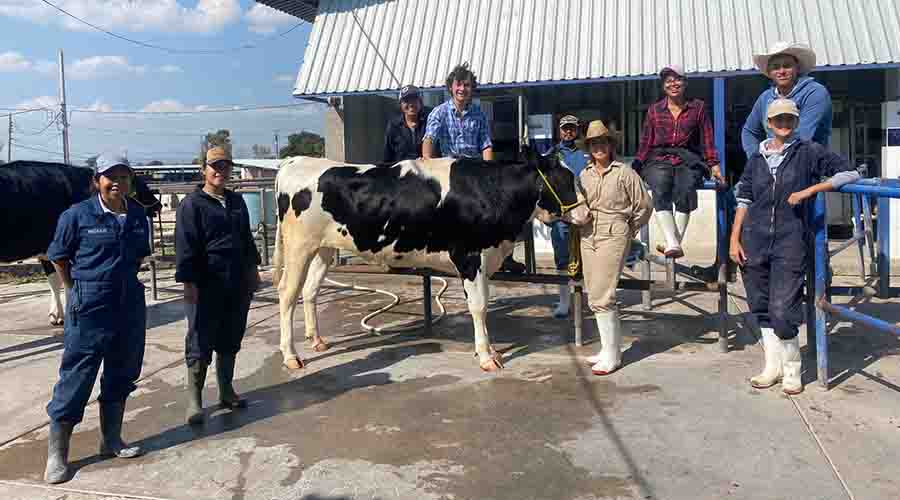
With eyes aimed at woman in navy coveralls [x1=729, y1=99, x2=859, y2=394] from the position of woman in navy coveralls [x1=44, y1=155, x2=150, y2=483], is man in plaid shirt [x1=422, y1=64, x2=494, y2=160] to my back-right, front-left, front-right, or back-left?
front-left

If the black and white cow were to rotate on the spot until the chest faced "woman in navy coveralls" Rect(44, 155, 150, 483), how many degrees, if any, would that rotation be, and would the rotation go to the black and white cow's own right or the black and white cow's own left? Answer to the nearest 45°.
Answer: approximately 135° to the black and white cow's own right

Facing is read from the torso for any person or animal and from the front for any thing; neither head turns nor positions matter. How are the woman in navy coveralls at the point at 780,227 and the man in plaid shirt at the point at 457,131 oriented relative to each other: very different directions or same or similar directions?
same or similar directions

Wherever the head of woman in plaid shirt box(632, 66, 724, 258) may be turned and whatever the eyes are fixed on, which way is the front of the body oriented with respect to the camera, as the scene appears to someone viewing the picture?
toward the camera

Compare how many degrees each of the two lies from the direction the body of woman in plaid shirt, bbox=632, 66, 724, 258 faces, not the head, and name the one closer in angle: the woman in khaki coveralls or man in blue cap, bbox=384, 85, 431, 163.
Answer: the woman in khaki coveralls

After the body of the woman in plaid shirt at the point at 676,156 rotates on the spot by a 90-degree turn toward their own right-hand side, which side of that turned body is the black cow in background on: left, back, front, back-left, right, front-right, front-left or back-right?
front

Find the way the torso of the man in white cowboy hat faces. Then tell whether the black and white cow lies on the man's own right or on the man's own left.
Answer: on the man's own right

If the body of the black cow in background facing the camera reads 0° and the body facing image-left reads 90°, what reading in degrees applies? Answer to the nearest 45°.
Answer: approximately 270°

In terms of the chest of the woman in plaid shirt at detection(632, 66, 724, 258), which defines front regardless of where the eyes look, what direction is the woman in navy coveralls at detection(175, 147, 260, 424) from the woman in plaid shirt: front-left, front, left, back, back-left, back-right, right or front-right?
front-right

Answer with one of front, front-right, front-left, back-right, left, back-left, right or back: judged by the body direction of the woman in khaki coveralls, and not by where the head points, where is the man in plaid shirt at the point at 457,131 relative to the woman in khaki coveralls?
right

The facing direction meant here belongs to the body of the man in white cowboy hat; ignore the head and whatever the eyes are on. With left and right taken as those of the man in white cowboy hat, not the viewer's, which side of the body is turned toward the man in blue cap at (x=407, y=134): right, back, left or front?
right

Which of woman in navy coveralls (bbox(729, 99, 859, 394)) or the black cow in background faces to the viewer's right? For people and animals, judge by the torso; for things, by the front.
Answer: the black cow in background

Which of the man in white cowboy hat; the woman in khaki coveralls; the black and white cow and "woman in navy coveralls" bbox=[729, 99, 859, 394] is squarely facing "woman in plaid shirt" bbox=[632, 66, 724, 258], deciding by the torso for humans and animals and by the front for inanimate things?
the black and white cow

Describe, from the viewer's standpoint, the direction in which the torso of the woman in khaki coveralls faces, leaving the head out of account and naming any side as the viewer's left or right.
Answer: facing the viewer and to the left of the viewer

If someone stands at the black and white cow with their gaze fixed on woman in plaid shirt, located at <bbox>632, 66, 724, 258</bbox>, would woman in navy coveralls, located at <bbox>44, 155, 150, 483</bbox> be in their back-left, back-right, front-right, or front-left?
back-right

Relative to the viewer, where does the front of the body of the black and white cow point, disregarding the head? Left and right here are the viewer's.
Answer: facing to the right of the viewer

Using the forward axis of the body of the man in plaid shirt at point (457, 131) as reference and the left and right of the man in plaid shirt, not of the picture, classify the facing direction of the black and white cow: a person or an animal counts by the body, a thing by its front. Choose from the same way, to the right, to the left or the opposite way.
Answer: to the left

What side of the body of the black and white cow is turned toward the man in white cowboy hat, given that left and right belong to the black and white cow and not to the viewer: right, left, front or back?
front

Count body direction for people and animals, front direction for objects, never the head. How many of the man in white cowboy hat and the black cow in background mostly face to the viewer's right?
1
